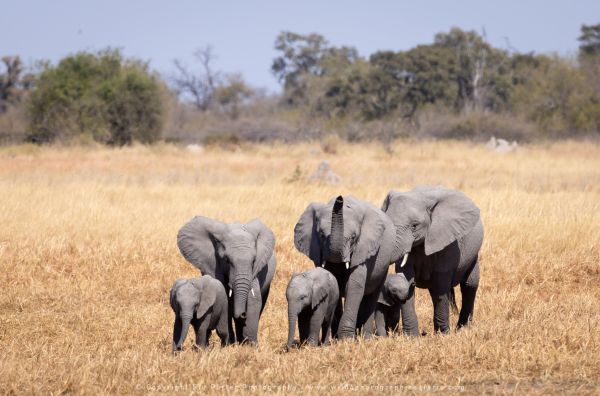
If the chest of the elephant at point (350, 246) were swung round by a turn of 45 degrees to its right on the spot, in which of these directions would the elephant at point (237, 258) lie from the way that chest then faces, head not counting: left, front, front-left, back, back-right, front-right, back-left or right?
front

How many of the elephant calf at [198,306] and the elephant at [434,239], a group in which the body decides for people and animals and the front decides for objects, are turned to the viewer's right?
0

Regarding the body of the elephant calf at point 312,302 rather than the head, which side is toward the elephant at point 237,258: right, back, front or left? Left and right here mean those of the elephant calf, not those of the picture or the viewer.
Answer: right

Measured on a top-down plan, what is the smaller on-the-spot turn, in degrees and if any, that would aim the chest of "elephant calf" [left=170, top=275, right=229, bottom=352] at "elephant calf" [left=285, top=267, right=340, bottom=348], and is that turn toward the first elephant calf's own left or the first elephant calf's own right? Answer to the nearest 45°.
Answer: approximately 135° to the first elephant calf's own left

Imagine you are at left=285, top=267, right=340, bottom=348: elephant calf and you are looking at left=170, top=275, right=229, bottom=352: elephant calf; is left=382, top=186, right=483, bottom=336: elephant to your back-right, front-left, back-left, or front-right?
back-right

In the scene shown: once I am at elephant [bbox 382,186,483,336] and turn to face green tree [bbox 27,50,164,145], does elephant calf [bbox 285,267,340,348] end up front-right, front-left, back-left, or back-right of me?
back-left

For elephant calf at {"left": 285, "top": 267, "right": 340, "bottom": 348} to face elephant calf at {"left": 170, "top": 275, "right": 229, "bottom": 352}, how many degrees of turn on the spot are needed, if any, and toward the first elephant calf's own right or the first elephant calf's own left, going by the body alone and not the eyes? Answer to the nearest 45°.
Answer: approximately 45° to the first elephant calf's own right

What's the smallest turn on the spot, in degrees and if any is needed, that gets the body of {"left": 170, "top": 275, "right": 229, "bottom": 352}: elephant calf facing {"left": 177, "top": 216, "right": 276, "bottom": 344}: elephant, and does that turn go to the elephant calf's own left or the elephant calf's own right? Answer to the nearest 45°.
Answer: approximately 180°

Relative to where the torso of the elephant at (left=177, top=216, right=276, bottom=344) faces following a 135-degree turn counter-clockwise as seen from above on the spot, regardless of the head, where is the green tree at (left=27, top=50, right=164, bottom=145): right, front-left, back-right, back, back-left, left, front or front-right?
front-left

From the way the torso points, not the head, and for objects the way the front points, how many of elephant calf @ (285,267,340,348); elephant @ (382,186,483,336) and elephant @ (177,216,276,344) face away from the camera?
0

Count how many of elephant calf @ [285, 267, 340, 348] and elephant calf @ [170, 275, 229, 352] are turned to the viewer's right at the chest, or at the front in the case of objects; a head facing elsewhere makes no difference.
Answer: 0

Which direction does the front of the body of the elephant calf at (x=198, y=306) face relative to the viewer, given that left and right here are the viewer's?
facing the viewer and to the left of the viewer

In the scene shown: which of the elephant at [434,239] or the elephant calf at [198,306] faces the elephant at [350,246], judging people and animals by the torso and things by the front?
the elephant at [434,239]

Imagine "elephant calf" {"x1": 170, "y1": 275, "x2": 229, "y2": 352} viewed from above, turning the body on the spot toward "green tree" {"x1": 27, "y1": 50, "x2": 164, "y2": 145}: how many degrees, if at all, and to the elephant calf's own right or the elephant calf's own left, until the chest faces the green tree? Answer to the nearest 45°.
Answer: approximately 135° to the elephant calf's own right

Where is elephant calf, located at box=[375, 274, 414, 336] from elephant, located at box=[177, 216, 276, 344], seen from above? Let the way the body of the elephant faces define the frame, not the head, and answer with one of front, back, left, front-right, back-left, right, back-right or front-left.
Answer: left

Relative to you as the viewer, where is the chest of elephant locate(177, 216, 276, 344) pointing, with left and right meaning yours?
facing the viewer
